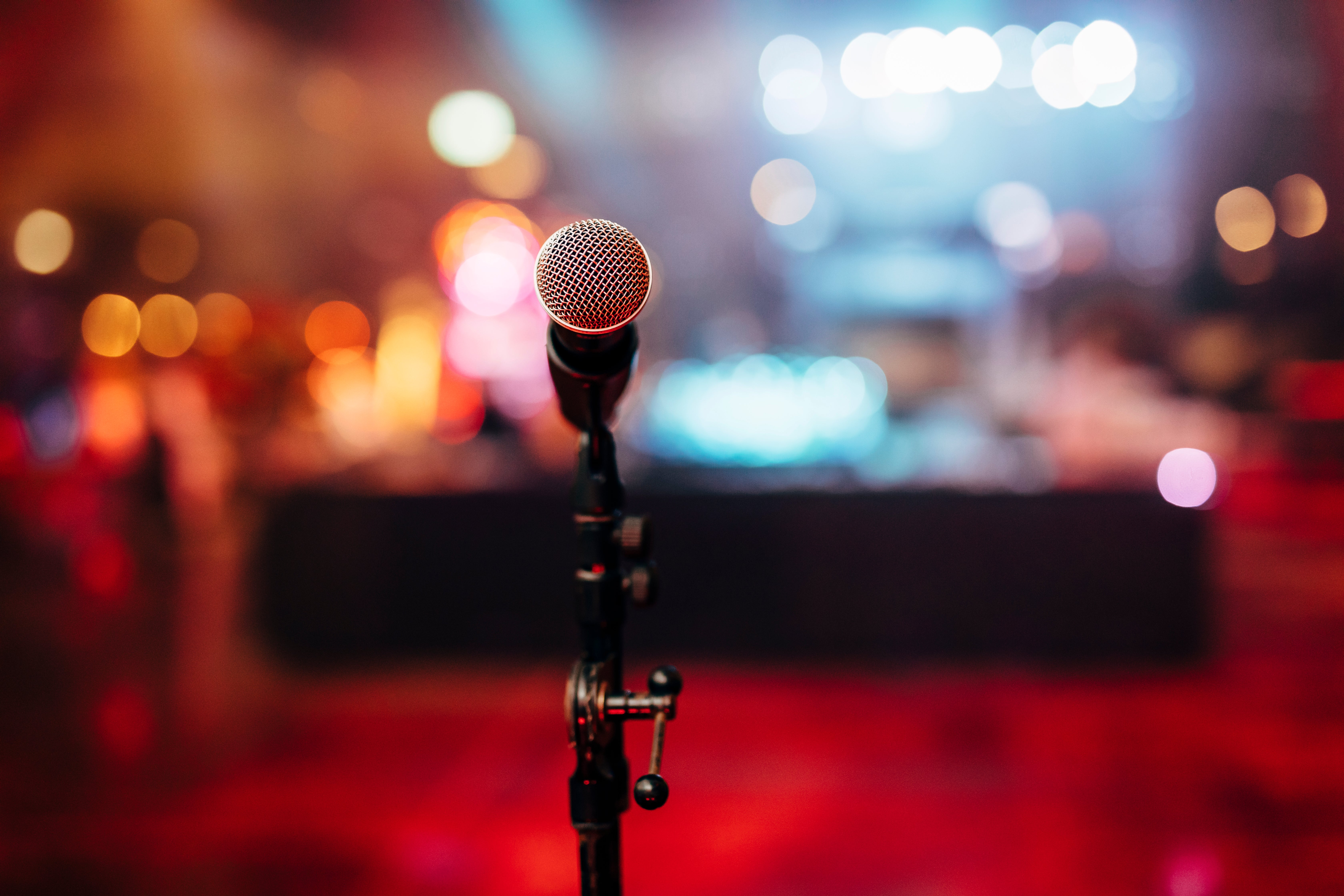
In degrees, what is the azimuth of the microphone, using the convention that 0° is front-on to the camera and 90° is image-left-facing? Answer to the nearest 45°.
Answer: approximately 0°
